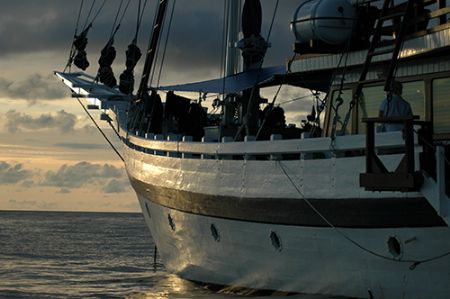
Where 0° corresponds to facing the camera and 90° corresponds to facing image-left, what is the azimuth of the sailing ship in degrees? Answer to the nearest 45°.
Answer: approximately 135°
